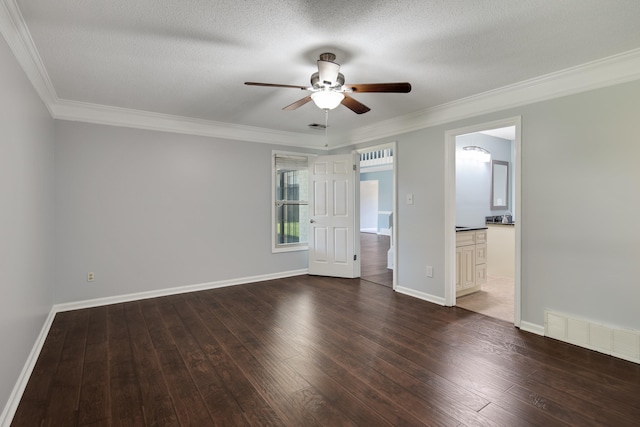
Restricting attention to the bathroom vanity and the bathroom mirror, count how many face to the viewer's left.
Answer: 0

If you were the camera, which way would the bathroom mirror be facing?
facing the viewer and to the right of the viewer

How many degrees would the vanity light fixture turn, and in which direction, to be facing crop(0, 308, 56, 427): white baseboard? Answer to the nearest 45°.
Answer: approximately 90° to its right

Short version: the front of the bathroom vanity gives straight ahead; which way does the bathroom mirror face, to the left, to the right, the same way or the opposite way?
the same way

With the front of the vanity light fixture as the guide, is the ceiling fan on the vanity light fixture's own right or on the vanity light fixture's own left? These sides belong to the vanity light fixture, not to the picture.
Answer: on the vanity light fixture's own right

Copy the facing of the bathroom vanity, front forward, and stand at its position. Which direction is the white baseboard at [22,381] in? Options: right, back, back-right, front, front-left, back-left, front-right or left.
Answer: right

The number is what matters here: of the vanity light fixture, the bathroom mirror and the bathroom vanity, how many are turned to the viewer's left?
0

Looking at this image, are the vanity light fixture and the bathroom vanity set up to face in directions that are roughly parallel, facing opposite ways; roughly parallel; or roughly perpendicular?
roughly parallel

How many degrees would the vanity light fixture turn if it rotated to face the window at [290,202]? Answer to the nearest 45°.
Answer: approximately 90° to its right

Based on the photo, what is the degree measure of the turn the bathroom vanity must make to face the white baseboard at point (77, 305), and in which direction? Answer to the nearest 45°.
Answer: approximately 90° to its right

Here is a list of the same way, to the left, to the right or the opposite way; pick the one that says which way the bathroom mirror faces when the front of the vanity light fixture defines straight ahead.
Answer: the same way

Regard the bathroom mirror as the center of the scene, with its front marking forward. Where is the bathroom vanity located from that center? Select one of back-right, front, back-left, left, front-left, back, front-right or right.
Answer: front-right

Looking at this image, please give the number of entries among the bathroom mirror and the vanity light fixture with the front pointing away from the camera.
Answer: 0

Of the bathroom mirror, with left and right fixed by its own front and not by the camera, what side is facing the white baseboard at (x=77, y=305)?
right
